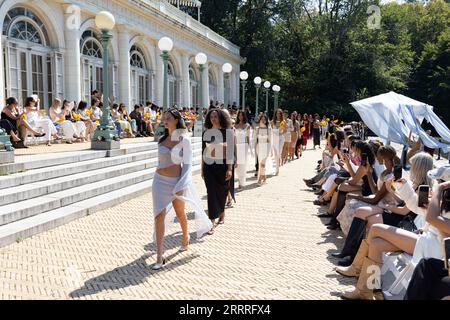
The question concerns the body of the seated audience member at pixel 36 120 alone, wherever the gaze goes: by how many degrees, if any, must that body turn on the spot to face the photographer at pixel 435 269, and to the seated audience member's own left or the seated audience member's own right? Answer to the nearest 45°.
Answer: approximately 45° to the seated audience member's own right

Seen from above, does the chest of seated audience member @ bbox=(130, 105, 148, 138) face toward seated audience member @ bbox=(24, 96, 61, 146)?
no

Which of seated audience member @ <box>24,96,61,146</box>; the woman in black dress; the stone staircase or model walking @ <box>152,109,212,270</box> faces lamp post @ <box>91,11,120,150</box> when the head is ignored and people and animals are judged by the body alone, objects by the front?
the seated audience member

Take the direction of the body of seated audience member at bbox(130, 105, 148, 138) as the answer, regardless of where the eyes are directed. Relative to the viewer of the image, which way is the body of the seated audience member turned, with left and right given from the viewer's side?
facing the viewer and to the right of the viewer

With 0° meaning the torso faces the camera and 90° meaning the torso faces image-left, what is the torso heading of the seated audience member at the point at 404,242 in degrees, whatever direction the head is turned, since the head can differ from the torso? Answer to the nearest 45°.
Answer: approximately 90°

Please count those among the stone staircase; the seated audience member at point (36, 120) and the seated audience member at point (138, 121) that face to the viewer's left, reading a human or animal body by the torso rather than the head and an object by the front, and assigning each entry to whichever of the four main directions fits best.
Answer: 0

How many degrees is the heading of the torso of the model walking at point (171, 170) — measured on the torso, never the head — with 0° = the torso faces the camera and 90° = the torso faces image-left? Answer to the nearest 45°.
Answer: approximately 45°

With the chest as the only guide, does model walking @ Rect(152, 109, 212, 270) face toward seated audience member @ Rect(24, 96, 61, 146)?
no

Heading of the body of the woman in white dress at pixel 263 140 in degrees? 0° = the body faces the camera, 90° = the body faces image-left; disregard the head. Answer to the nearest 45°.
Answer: approximately 0°

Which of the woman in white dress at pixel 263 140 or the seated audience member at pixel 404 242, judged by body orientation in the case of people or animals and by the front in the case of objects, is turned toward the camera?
the woman in white dress

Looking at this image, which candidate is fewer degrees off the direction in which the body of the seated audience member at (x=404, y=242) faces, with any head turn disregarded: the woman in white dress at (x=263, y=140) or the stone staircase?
the stone staircase

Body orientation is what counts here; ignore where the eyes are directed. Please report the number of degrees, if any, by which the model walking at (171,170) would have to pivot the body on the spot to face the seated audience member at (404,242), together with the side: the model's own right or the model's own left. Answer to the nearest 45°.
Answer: approximately 90° to the model's own left

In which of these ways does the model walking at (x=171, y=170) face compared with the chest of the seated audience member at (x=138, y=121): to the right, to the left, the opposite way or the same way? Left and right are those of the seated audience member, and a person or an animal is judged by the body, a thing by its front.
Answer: to the right

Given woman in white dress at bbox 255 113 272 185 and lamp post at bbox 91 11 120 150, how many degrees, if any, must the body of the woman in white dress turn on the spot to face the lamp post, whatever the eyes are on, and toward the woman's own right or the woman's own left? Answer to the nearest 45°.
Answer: approximately 90° to the woman's own right

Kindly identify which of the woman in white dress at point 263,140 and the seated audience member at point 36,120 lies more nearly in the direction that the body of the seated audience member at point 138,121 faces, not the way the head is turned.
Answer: the woman in white dress

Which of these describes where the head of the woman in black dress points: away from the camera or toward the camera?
toward the camera

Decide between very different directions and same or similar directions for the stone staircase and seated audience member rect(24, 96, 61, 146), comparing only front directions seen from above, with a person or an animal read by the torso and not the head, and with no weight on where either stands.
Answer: same or similar directions

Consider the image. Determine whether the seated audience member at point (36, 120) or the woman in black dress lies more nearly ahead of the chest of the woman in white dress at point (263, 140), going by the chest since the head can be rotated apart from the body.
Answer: the woman in black dress

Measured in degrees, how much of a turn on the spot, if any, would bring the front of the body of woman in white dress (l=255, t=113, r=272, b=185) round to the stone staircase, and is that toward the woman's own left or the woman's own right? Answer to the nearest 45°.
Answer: approximately 45° to the woman's own right
